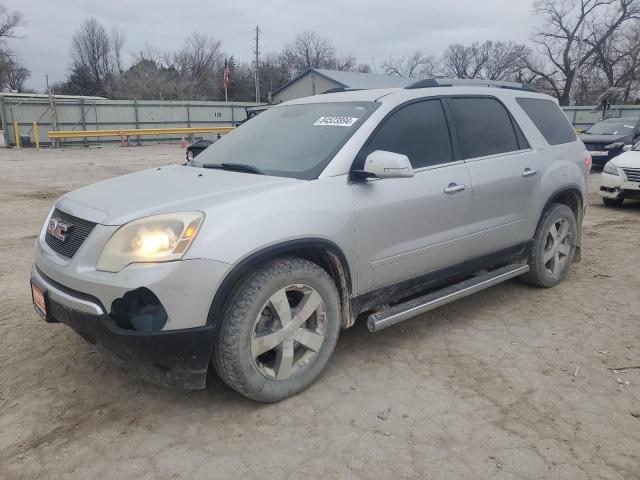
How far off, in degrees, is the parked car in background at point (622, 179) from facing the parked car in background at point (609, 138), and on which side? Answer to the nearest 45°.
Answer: approximately 135° to its right

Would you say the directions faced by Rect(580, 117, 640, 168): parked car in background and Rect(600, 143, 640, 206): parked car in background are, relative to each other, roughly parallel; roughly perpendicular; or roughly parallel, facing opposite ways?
roughly parallel

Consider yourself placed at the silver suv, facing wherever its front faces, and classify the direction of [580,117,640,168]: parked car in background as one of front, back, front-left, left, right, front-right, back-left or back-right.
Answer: back

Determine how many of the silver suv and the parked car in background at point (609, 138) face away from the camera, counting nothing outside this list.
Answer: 0

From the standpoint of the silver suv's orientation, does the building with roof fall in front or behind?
behind

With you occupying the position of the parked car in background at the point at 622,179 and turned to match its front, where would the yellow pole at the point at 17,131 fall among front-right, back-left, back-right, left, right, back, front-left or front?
front-right

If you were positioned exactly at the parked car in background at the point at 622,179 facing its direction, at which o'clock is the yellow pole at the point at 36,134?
The yellow pole is roughly at 2 o'clock from the parked car in background.

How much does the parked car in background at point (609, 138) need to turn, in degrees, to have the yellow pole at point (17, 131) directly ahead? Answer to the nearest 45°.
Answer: approximately 45° to its right

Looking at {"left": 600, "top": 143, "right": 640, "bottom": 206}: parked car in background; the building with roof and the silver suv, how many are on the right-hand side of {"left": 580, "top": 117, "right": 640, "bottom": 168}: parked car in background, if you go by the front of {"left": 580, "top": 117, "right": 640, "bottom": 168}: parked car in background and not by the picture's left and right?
1

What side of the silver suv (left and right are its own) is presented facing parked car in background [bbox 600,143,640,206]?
back

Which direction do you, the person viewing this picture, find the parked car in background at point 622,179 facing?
facing the viewer and to the left of the viewer

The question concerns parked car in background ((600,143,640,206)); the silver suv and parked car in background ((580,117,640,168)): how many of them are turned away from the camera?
0

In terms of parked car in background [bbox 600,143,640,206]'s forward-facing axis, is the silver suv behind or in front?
in front

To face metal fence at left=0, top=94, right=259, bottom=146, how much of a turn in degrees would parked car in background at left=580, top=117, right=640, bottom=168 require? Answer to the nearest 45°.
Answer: approximately 45° to its right

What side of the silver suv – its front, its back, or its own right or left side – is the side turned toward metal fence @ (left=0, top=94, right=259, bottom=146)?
right
